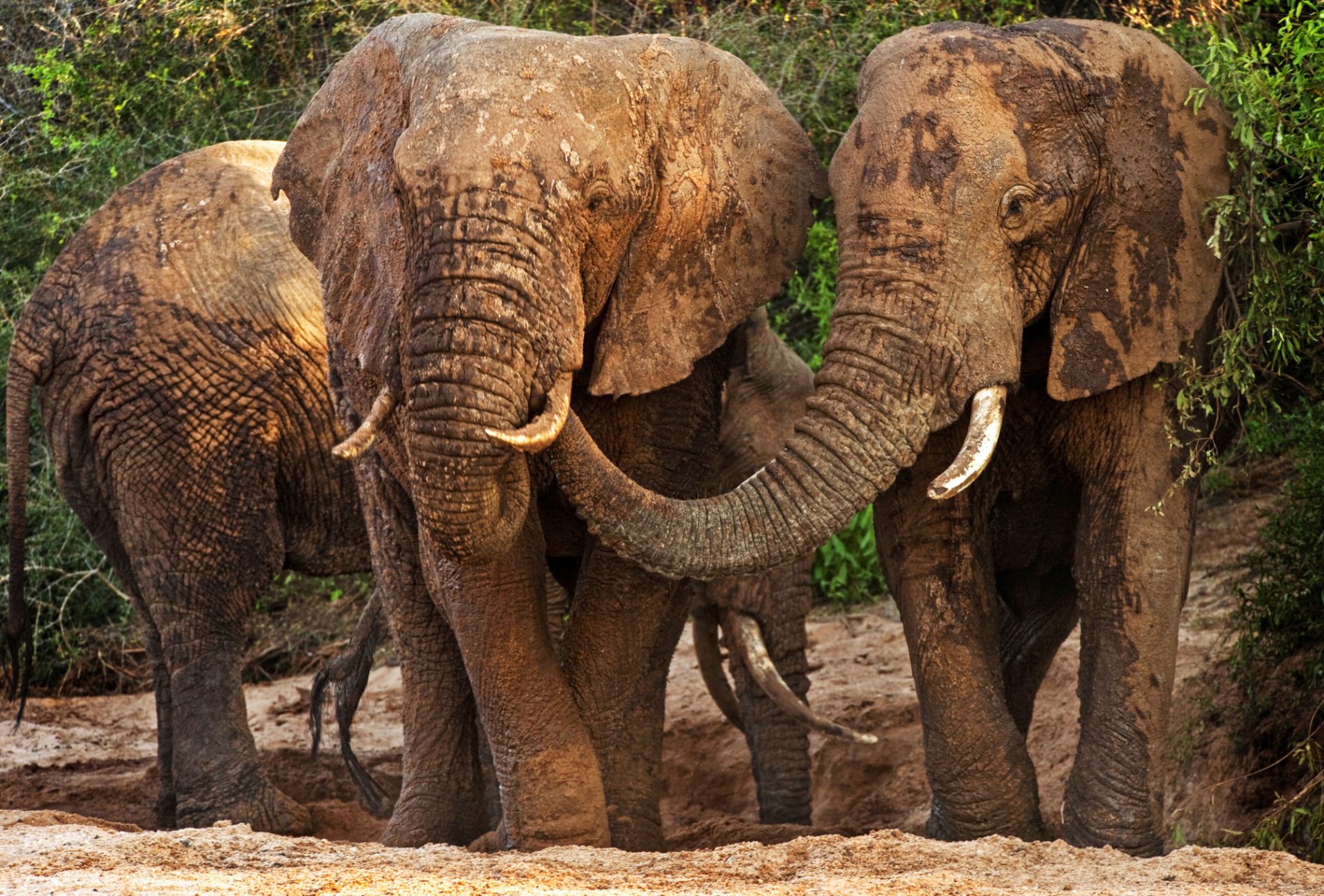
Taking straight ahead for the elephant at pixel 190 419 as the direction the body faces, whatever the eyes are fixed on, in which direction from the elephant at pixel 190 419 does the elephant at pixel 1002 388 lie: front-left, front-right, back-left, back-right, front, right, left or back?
front-right

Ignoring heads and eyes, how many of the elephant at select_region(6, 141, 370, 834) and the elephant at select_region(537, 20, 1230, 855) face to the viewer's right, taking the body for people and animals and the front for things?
1

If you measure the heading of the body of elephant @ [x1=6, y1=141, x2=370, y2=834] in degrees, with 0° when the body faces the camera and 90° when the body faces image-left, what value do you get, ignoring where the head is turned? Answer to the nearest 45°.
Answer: approximately 270°

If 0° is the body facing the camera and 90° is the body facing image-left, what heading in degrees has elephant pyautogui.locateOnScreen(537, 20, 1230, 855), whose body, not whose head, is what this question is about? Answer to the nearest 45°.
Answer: approximately 45°

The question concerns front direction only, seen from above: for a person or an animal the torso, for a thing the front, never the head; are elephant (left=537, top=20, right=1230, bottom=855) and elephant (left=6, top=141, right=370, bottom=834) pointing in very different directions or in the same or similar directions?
very different directions

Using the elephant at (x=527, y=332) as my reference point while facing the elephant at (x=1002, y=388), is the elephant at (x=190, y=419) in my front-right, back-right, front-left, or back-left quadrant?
back-left

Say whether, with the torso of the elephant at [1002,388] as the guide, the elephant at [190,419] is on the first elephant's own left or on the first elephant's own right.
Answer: on the first elephant's own right

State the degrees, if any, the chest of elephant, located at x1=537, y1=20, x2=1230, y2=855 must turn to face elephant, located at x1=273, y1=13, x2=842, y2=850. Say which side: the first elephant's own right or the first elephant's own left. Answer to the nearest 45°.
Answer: approximately 45° to the first elephant's own right
